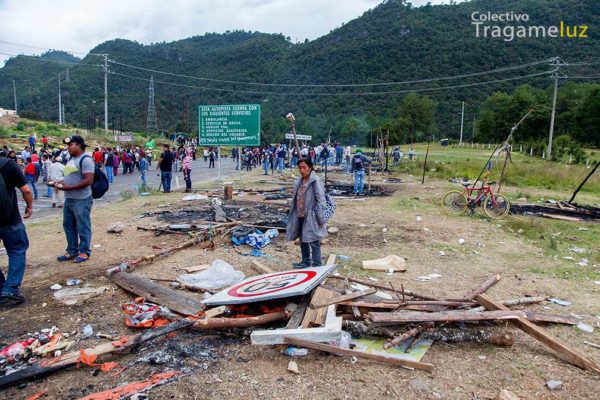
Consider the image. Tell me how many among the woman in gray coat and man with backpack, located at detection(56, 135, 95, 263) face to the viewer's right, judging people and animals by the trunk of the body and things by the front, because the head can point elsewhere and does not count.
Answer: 0

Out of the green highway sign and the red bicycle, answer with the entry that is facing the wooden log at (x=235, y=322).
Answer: the green highway sign

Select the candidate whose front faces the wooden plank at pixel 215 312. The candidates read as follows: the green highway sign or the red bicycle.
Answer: the green highway sign

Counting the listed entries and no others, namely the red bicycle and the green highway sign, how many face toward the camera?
1

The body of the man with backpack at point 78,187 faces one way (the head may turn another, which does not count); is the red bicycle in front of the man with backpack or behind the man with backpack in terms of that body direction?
behind

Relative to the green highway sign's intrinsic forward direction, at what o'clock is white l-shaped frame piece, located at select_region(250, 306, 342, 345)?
The white l-shaped frame piece is roughly at 12 o'clock from the green highway sign.

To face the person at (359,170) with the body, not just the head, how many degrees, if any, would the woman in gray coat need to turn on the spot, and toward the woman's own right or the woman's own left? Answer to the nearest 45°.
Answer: approximately 135° to the woman's own right

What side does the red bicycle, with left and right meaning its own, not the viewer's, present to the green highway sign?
back

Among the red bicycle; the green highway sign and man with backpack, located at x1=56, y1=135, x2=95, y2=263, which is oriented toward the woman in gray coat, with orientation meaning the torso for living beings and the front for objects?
the green highway sign

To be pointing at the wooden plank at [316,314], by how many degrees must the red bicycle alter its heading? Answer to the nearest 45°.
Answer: approximately 90° to its right

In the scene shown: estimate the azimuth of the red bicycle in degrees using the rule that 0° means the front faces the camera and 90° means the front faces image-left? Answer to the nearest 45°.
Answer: approximately 270°

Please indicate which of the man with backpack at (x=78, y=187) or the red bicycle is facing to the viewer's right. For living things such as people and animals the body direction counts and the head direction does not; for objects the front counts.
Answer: the red bicycle

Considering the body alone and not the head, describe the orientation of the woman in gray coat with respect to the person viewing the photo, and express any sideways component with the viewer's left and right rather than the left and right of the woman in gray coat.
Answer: facing the viewer and to the left of the viewer

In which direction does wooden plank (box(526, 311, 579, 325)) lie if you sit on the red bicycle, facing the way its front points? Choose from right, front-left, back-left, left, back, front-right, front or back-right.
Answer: right

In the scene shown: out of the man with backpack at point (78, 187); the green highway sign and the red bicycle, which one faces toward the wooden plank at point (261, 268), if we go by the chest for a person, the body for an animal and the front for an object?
the green highway sign

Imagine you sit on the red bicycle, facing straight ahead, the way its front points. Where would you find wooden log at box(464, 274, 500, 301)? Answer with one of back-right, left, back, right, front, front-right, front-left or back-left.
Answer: right

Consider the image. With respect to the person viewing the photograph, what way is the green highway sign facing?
facing the viewer
